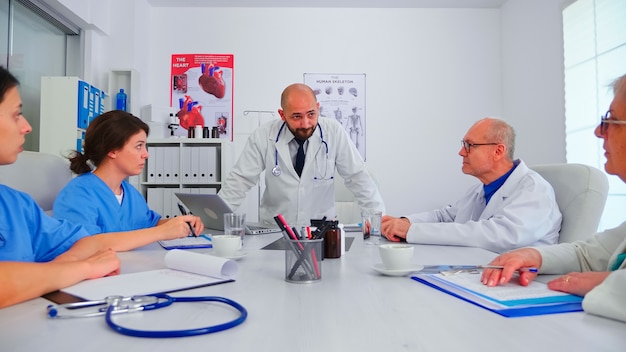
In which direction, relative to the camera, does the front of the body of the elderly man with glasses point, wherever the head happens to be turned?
to the viewer's left

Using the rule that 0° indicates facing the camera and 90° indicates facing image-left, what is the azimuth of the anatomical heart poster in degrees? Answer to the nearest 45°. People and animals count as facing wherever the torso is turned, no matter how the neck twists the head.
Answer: approximately 0°

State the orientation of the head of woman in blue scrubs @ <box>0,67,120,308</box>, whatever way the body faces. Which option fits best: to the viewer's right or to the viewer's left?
to the viewer's right

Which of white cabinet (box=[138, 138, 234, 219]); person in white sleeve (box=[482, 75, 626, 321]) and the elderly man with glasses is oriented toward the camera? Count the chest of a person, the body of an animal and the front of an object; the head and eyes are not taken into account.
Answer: the white cabinet

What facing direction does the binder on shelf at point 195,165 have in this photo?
toward the camera

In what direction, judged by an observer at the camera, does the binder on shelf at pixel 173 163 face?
facing the viewer

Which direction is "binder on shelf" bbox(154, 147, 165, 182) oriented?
toward the camera

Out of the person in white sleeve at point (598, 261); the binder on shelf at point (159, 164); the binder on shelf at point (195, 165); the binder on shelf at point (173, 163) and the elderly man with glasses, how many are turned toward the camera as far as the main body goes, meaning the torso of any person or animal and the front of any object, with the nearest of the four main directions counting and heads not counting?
3

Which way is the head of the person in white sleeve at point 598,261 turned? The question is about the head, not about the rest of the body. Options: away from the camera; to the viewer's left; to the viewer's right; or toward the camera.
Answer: to the viewer's left

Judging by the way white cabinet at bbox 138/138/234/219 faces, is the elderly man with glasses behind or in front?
in front

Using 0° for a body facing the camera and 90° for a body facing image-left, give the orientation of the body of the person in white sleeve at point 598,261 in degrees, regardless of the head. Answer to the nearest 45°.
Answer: approximately 90°

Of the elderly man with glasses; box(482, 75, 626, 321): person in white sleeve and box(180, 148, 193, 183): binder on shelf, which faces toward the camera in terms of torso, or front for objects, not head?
the binder on shelf

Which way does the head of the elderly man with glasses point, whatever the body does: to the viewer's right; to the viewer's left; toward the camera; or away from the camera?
to the viewer's left
